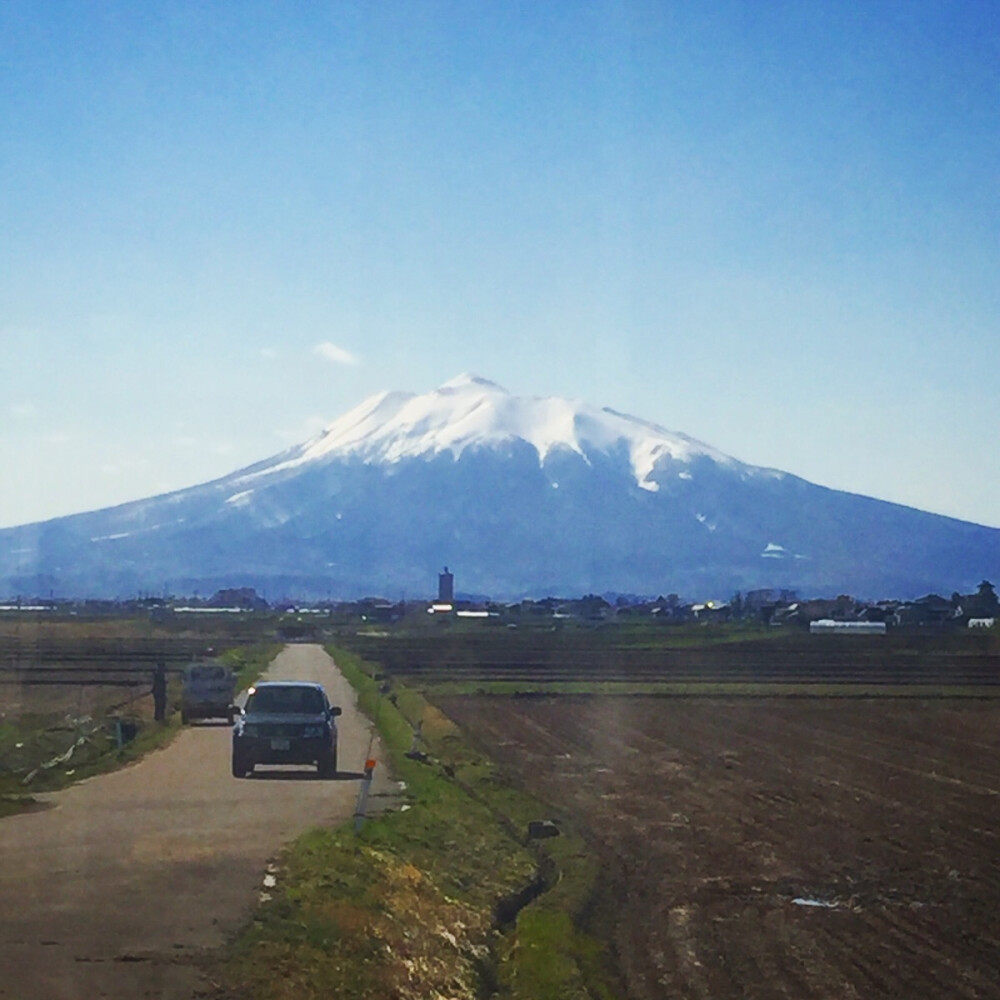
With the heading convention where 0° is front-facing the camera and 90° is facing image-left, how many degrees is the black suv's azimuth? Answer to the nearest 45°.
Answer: approximately 0°

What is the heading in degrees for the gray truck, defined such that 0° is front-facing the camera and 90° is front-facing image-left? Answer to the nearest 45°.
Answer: approximately 180°

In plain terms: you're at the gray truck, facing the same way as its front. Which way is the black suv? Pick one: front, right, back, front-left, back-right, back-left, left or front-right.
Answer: back

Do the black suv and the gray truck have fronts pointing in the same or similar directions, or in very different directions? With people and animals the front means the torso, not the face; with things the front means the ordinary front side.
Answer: very different directions

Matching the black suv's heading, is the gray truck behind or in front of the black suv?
behind
